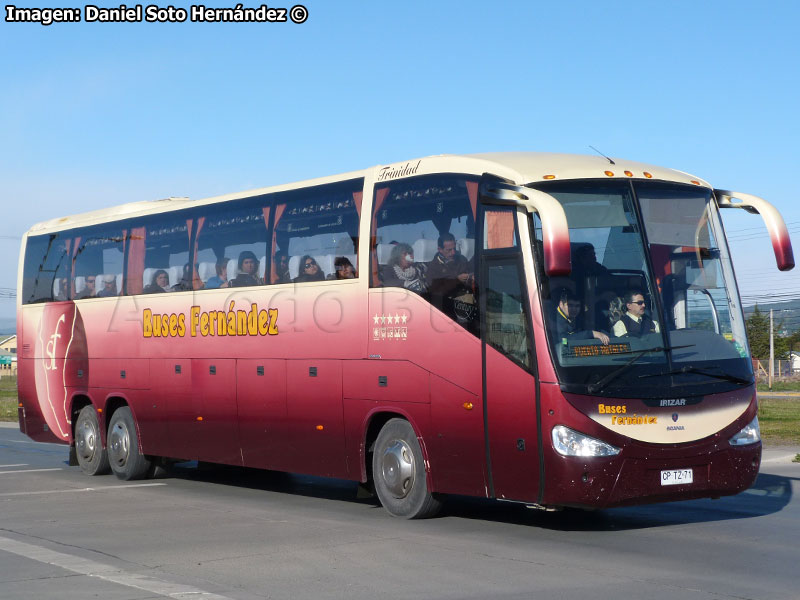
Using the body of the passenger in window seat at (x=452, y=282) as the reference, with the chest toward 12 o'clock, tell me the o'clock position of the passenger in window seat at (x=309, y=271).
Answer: the passenger in window seat at (x=309, y=271) is roughly at 6 o'clock from the passenger in window seat at (x=452, y=282).

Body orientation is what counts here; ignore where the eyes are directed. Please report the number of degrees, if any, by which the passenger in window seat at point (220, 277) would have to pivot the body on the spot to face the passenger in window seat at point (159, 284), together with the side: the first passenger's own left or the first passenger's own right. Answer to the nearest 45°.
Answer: approximately 180°

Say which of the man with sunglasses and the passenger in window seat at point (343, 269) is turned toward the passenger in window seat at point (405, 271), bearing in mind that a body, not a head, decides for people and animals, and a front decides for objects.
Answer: the passenger in window seat at point (343, 269)

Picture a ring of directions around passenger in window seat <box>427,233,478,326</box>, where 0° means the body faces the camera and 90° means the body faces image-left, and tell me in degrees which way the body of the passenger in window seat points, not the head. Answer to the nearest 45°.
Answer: approximately 315°

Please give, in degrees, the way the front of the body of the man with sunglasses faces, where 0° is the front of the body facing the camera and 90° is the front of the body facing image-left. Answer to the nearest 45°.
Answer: approximately 315°

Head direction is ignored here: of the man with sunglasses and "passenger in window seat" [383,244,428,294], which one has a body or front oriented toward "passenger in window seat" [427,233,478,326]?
"passenger in window seat" [383,244,428,294]

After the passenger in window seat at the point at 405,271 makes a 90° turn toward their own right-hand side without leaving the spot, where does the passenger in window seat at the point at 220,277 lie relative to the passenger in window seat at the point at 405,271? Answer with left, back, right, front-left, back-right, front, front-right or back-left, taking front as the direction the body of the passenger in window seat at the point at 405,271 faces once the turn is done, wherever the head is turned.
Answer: right

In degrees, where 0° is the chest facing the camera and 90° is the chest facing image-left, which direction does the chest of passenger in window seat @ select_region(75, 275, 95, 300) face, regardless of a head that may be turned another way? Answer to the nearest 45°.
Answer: approximately 315°

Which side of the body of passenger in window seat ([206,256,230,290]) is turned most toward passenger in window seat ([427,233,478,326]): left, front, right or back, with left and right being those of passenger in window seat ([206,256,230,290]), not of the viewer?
front

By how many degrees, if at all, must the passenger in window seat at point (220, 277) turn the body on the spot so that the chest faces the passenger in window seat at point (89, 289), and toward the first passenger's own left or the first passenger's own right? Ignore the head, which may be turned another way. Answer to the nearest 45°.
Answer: approximately 180°

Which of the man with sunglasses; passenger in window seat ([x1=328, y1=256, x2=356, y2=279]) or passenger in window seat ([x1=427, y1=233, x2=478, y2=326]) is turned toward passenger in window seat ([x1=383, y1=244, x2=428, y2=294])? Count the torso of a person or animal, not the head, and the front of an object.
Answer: passenger in window seat ([x1=328, y1=256, x2=356, y2=279])

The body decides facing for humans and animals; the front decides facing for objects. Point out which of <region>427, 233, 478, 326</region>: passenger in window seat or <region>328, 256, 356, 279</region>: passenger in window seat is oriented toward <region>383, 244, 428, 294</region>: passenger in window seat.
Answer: <region>328, 256, 356, 279</region>: passenger in window seat
